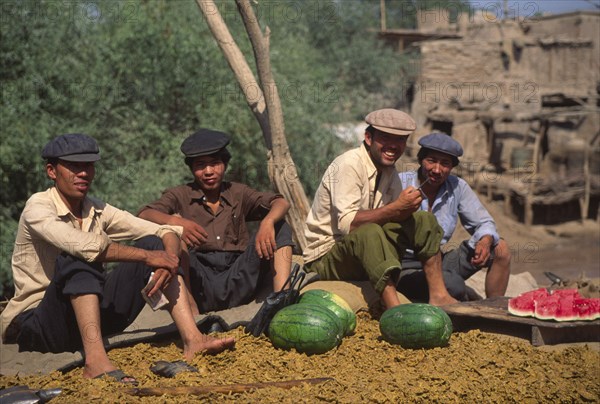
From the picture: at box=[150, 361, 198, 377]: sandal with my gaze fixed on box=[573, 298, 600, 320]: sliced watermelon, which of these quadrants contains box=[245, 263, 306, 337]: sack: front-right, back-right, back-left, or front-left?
front-left

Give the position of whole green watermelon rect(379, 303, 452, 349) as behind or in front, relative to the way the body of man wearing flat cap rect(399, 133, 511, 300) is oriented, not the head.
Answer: in front

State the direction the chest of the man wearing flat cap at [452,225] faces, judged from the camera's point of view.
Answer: toward the camera

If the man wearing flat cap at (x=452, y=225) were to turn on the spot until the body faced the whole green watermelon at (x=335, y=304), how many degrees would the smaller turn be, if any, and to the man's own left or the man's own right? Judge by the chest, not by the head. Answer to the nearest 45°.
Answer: approximately 45° to the man's own right

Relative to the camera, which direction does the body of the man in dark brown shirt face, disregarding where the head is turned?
toward the camera

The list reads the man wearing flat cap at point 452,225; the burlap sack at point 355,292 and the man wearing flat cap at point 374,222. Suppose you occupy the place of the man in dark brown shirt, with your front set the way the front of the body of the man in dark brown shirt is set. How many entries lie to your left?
3

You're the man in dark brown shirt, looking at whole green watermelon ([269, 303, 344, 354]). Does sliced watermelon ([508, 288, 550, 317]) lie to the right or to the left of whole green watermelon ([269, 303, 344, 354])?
left

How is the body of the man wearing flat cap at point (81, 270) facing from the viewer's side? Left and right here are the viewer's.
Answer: facing the viewer and to the right of the viewer

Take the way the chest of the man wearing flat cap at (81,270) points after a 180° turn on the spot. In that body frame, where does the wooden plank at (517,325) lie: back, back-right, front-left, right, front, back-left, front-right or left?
back-right

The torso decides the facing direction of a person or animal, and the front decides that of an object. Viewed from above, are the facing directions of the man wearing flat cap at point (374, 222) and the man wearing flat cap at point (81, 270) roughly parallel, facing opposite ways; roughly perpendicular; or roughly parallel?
roughly parallel

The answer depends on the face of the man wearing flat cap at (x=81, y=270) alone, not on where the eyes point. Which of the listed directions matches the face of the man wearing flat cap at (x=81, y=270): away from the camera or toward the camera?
toward the camera

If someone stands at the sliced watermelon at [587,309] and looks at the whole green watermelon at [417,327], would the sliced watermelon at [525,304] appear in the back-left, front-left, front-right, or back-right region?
front-right
